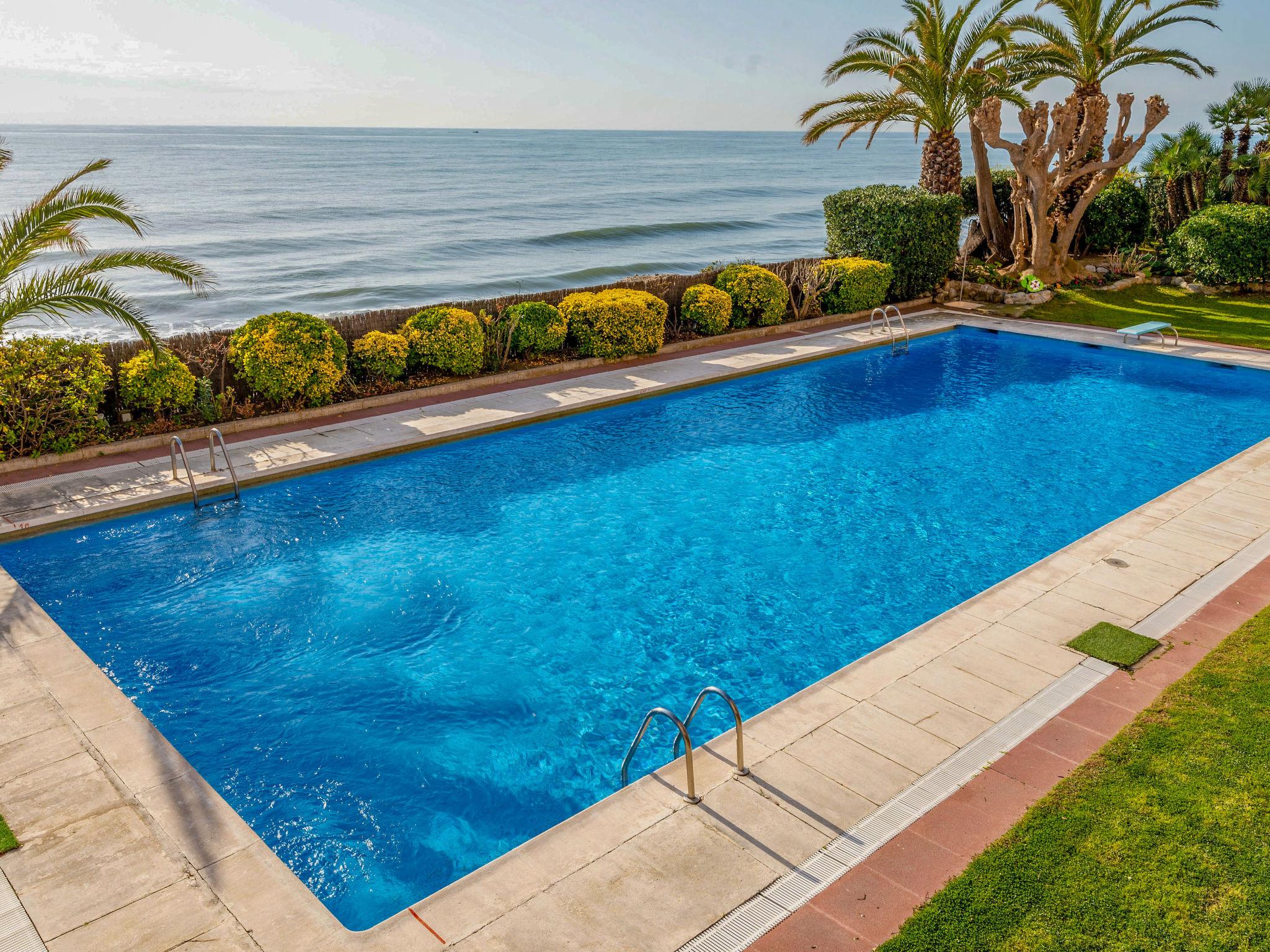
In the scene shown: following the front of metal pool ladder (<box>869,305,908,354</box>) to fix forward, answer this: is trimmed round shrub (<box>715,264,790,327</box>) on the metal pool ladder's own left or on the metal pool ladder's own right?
on the metal pool ladder's own right

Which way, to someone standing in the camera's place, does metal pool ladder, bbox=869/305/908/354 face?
facing the viewer and to the right of the viewer

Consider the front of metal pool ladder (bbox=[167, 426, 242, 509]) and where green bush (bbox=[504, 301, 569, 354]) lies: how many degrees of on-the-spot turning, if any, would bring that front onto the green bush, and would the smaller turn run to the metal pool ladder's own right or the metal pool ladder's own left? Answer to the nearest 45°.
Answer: approximately 90° to the metal pool ladder's own left

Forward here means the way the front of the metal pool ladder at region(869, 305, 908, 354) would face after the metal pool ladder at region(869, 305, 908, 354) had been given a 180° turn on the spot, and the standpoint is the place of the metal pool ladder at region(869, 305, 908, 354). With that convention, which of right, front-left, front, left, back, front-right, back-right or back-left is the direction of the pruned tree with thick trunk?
right

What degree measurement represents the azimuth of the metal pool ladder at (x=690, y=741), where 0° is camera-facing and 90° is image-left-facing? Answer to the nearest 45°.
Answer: approximately 135°

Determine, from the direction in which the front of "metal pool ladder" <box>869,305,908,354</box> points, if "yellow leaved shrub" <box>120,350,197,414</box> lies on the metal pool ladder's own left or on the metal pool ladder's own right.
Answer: on the metal pool ladder's own right

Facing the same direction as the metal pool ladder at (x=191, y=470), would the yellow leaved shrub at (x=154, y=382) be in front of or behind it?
behind

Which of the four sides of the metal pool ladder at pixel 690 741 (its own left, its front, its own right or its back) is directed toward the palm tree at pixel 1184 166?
right

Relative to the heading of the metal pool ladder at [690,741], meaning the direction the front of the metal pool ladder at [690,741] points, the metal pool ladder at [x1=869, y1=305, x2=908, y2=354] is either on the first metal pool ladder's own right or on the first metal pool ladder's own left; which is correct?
on the first metal pool ladder's own right

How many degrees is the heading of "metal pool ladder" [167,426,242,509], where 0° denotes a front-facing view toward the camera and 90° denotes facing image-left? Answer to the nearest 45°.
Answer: approximately 315°

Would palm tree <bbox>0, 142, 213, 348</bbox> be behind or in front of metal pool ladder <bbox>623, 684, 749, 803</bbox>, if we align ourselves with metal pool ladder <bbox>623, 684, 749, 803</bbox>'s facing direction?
in front

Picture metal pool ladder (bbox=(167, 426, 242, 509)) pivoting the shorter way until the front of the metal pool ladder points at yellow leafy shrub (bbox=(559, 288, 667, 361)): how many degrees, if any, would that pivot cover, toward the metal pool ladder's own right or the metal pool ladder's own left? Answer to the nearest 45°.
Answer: approximately 90° to the metal pool ladder's own left

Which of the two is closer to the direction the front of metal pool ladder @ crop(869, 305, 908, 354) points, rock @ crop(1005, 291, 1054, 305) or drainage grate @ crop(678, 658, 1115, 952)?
the drainage grate

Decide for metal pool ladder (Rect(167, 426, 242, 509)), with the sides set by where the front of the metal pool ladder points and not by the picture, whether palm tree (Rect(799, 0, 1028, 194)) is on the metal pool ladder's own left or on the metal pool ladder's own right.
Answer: on the metal pool ladder's own left

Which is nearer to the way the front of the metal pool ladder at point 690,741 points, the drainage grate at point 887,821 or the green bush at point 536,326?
the green bush

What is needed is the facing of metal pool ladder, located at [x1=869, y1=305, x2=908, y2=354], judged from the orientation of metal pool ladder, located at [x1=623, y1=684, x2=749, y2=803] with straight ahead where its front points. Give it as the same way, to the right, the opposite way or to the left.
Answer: the opposite way

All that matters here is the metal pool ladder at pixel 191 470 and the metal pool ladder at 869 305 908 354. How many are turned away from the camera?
0
